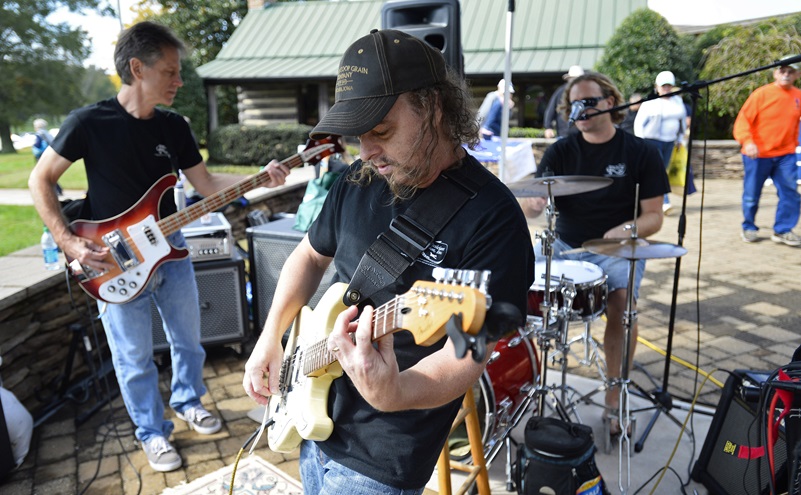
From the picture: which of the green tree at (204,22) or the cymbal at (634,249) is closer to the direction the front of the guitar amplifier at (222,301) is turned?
the cymbal

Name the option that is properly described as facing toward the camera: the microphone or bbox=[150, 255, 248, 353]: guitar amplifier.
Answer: the guitar amplifier

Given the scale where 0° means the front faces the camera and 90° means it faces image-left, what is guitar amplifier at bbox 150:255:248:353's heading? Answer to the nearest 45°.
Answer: approximately 0°

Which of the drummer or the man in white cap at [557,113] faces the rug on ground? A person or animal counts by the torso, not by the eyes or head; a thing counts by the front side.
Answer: the drummer

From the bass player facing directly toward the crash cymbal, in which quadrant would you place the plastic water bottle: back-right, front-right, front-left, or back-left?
back-left

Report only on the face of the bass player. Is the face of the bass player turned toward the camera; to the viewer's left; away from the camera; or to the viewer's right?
to the viewer's right

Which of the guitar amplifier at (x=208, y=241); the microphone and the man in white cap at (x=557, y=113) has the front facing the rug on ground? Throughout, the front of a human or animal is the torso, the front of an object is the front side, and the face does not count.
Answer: the guitar amplifier

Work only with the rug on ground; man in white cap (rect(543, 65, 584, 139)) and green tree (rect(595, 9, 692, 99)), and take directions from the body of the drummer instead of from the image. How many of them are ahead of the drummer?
1

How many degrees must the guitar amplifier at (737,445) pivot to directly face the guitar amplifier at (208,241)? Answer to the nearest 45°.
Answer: approximately 45° to its right

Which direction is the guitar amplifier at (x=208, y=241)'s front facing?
toward the camera

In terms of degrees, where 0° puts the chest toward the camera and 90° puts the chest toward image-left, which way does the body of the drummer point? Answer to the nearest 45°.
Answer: approximately 45°

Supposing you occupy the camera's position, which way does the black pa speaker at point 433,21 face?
facing the viewer

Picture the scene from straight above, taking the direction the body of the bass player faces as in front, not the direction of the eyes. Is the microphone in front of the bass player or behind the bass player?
in front

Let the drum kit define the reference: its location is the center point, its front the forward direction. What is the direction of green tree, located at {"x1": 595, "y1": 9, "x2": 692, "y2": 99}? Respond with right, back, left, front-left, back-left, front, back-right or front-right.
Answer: back-right

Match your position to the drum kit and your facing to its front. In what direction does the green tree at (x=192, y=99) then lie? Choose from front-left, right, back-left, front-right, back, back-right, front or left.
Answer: right
